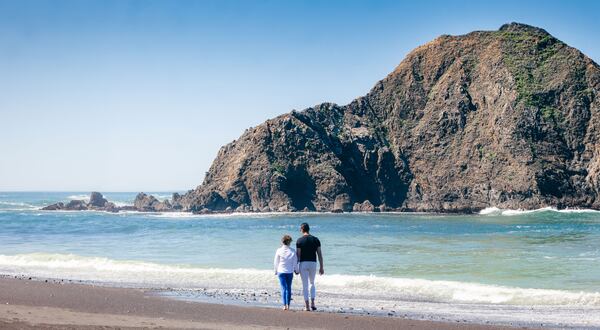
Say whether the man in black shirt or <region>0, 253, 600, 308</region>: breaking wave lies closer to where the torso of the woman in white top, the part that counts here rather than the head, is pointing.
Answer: the breaking wave

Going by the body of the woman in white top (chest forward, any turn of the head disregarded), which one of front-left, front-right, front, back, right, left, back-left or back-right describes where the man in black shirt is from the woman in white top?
right

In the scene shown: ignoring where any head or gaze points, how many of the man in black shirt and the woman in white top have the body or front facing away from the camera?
2

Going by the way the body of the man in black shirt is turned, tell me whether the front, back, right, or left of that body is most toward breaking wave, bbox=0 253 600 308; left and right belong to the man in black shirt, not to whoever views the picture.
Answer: front

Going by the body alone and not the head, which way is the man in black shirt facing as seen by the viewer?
away from the camera

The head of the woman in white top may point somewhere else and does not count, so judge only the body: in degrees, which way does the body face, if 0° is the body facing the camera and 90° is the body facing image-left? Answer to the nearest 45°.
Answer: approximately 180°

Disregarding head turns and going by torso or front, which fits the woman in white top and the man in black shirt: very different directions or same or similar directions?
same or similar directions

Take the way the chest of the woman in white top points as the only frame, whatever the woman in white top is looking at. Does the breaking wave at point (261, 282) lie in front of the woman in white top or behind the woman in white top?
in front

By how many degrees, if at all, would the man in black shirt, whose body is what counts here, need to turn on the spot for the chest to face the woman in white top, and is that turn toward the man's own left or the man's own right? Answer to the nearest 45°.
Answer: approximately 90° to the man's own left
